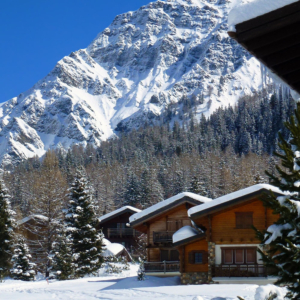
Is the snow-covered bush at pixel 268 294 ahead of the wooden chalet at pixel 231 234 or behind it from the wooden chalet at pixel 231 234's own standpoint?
ahead

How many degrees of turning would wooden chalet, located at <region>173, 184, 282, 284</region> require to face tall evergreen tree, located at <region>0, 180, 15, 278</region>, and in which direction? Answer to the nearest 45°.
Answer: approximately 135° to its right

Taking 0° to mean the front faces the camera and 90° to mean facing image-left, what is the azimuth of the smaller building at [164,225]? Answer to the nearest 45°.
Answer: approximately 0°

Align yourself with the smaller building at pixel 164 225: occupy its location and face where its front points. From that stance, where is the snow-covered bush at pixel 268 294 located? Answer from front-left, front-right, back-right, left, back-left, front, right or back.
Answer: front

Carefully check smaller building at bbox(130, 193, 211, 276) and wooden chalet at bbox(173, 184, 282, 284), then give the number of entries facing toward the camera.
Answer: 2

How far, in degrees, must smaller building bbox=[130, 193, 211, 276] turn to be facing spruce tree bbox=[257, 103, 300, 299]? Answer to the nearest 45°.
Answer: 0° — it already faces it

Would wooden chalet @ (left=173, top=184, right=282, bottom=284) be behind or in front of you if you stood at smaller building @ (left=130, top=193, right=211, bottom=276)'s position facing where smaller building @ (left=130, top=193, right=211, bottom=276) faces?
in front

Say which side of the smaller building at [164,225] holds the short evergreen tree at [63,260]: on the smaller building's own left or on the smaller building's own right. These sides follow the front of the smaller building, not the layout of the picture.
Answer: on the smaller building's own right
